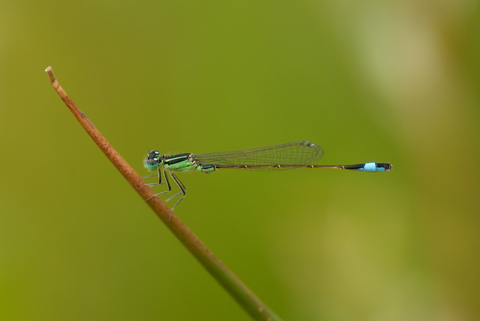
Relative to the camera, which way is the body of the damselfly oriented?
to the viewer's left
